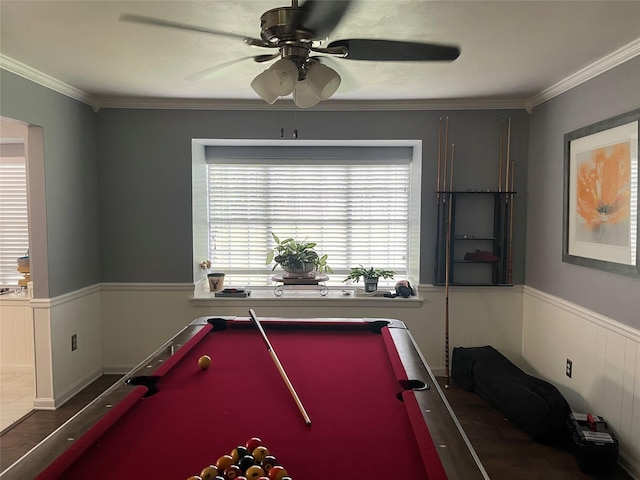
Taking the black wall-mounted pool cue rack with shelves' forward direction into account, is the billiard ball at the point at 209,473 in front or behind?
in front

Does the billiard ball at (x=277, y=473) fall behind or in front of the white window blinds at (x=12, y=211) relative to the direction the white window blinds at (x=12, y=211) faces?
in front

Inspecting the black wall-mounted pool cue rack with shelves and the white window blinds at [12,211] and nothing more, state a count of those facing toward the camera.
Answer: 2

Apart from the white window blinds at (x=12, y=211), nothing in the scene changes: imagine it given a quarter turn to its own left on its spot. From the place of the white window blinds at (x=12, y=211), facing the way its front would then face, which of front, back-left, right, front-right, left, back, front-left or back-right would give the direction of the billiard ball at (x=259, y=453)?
right

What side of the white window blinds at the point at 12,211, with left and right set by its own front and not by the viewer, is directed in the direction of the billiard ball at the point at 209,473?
front

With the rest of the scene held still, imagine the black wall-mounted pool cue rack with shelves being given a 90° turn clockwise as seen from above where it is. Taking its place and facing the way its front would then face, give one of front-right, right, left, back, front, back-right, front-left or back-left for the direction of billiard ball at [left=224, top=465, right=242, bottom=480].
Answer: left

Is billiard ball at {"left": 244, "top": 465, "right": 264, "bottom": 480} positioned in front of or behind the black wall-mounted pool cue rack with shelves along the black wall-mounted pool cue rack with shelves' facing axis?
in front

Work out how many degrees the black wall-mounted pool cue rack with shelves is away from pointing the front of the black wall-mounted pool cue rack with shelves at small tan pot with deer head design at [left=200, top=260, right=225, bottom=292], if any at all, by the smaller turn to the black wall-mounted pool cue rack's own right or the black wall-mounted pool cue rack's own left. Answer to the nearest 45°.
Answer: approximately 90° to the black wall-mounted pool cue rack's own right

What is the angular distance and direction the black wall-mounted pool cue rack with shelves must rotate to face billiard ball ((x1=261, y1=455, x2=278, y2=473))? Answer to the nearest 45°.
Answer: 0° — it already faces it

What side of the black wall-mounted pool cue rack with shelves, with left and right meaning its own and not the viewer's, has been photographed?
front

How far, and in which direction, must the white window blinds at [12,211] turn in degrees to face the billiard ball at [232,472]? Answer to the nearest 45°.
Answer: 0° — it already faces it

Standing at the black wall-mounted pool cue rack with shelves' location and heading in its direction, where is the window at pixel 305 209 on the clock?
The window is roughly at 3 o'clock from the black wall-mounted pool cue rack with shelves.

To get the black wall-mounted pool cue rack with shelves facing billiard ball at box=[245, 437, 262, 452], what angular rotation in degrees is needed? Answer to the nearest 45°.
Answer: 0° — it already faces it

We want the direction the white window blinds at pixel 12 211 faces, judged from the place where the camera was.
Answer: facing the viewer

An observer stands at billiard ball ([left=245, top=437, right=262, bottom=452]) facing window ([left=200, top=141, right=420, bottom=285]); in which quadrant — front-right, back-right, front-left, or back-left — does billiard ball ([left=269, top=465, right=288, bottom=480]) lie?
back-right

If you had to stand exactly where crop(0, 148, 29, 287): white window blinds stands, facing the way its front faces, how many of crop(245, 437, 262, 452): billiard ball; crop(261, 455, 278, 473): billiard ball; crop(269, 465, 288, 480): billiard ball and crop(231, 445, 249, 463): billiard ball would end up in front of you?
4
